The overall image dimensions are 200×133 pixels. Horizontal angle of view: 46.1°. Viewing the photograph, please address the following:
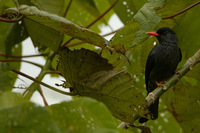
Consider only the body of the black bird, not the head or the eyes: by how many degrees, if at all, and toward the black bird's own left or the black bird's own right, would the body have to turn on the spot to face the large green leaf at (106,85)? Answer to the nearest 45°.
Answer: approximately 45° to the black bird's own right

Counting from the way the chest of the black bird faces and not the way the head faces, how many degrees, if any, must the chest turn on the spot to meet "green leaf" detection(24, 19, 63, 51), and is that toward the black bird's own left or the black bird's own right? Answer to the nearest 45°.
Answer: approximately 90° to the black bird's own right

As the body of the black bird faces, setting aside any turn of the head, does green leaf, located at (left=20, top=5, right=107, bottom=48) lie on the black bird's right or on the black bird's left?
on the black bird's right

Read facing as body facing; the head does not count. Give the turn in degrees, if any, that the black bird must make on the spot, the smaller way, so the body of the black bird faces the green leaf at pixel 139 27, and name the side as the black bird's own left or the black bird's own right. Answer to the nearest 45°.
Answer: approximately 45° to the black bird's own right

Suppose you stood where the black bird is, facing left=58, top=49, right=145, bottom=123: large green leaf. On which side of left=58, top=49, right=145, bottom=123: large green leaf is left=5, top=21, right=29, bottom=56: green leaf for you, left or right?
right

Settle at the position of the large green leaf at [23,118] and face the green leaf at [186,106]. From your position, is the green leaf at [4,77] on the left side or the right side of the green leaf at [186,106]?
left

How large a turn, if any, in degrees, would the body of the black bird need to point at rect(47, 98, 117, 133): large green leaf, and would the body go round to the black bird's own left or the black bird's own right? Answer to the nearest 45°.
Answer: approximately 45° to the black bird's own right
